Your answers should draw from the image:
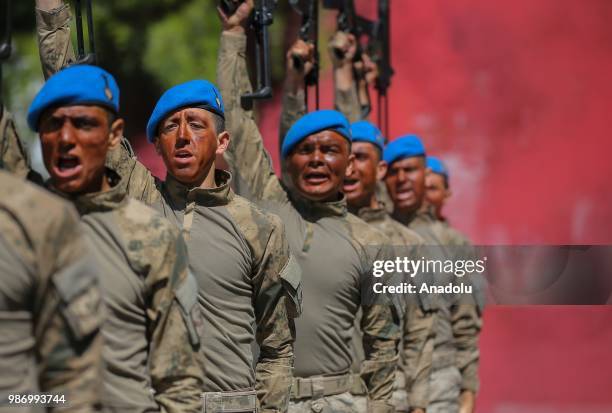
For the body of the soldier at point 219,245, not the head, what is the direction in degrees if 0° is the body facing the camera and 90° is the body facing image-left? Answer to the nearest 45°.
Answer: approximately 45°

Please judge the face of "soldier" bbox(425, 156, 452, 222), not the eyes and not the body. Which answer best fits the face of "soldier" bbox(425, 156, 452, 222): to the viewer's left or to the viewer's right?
to the viewer's left

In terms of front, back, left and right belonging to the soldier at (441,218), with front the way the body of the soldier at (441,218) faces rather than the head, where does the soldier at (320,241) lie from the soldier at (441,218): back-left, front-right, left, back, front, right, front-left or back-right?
front-left

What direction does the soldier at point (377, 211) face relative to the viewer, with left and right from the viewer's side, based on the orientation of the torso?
facing the viewer and to the left of the viewer

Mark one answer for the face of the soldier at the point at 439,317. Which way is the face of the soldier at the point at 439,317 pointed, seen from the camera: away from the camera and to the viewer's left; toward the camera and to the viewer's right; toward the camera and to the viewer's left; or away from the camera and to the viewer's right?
toward the camera and to the viewer's left

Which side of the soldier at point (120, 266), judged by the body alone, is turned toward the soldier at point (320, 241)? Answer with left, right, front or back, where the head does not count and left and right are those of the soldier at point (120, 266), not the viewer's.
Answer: back

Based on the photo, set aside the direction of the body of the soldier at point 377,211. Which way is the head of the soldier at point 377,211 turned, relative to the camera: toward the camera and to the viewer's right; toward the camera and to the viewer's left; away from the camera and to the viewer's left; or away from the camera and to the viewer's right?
toward the camera and to the viewer's left
